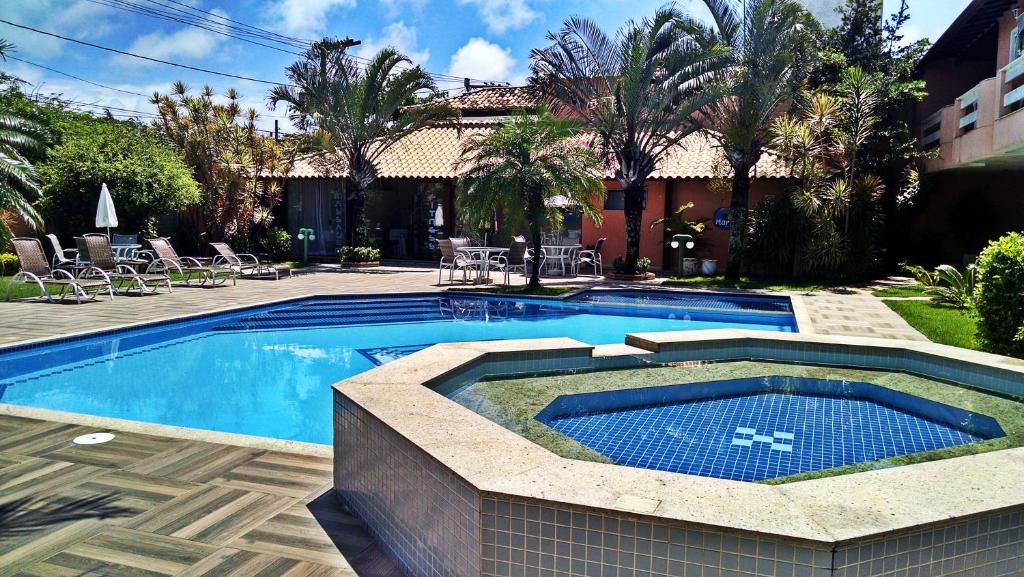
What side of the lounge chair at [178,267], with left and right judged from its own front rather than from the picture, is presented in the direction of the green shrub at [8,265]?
back

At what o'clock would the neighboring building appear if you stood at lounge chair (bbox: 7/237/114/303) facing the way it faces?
The neighboring building is roughly at 11 o'clock from the lounge chair.

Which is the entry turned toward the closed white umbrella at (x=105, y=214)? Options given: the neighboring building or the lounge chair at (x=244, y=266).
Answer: the neighboring building

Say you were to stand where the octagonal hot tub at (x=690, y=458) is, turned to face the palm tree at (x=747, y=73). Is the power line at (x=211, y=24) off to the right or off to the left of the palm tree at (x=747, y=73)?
left

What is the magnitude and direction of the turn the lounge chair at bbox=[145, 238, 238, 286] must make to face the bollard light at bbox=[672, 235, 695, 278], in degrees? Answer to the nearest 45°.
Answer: approximately 45° to its left

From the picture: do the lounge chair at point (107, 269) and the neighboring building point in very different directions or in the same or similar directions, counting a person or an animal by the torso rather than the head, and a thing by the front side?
very different directions

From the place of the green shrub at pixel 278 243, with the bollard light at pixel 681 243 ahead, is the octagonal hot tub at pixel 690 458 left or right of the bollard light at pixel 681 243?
right

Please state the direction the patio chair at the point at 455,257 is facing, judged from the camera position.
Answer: facing away from the viewer and to the right of the viewer

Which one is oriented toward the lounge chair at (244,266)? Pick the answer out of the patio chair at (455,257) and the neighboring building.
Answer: the neighboring building
